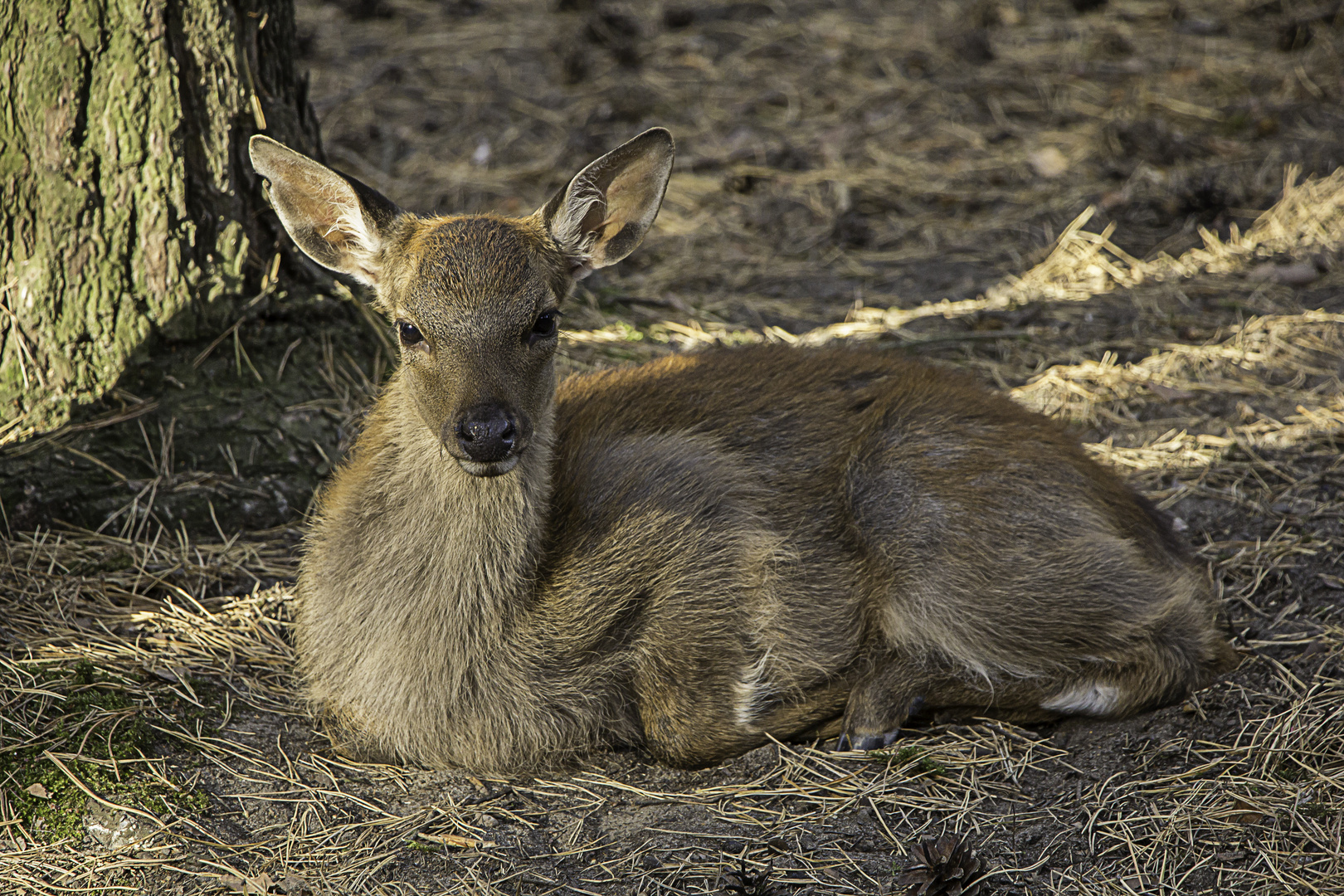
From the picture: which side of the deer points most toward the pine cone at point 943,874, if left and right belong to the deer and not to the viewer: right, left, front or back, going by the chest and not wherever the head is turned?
left

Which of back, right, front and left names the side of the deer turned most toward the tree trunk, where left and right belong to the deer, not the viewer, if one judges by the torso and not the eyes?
right

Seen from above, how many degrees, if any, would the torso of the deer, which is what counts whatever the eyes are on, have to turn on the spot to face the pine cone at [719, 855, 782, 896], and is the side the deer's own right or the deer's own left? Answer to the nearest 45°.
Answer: approximately 45° to the deer's own left

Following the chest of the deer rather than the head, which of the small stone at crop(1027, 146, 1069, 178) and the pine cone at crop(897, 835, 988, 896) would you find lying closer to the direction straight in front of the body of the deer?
the pine cone

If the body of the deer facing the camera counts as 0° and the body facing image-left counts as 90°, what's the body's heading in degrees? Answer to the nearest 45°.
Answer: approximately 45°

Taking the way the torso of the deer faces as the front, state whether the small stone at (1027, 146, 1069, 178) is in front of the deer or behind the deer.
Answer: behind

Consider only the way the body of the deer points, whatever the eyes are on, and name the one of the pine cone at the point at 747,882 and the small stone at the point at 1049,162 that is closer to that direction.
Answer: the pine cone
